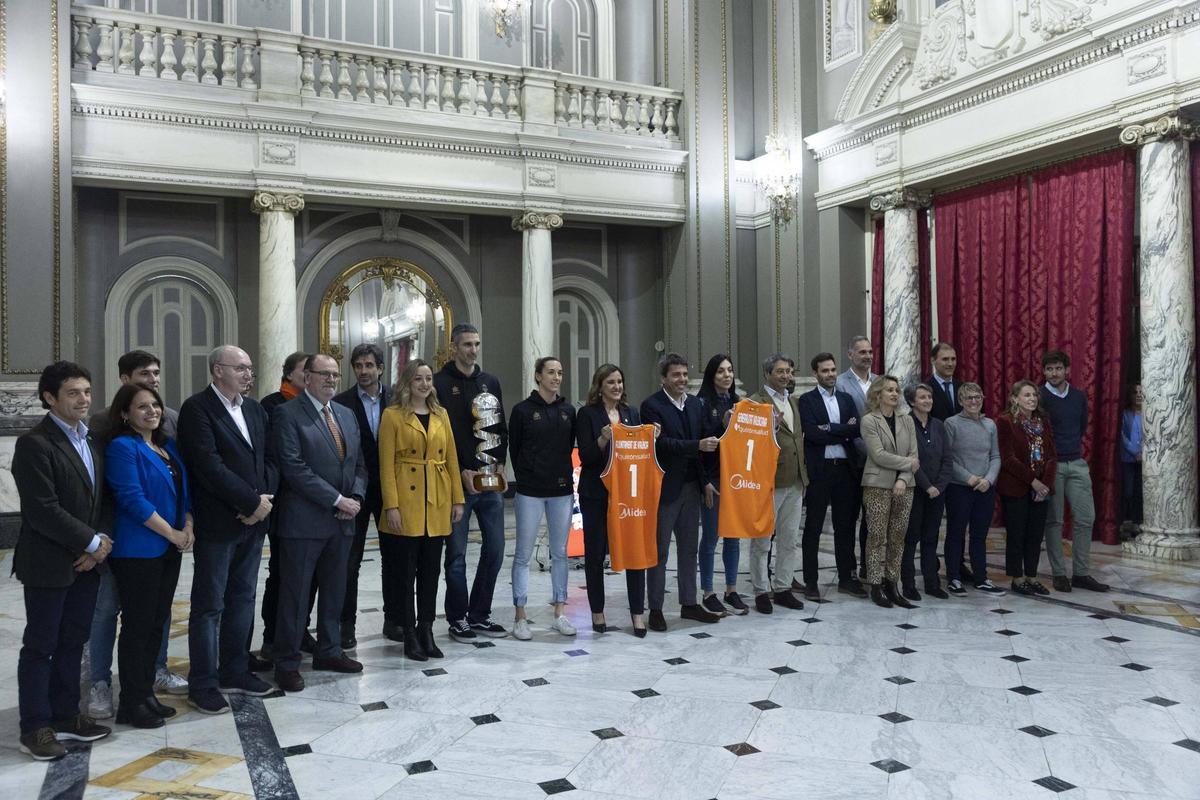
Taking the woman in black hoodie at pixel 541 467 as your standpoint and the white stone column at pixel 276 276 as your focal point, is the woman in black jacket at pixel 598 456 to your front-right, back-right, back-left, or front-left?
back-right

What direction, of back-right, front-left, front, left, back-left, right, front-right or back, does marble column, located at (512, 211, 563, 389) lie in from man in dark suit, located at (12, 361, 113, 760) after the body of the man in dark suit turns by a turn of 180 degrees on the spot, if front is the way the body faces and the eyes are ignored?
right

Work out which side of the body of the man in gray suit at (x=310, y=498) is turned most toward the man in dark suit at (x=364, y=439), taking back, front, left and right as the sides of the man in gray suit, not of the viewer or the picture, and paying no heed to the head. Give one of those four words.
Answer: left

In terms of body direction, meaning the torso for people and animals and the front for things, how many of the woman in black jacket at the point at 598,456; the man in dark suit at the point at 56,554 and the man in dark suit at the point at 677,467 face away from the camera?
0

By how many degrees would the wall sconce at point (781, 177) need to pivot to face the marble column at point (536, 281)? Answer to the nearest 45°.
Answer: approximately 45° to its right

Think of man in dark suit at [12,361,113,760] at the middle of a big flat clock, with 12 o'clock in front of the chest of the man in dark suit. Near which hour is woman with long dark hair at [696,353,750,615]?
The woman with long dark hair is roughly at 10 o'clock from the man in dark suit.

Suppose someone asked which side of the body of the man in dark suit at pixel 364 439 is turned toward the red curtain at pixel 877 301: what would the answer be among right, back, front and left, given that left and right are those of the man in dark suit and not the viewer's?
left

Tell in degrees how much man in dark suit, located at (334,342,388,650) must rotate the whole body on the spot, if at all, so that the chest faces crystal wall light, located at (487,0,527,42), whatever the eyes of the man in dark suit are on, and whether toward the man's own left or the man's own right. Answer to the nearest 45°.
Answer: approximately 135° to the man's own left

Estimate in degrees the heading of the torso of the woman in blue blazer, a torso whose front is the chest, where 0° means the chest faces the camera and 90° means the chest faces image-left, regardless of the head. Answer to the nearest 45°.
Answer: approximately 315°

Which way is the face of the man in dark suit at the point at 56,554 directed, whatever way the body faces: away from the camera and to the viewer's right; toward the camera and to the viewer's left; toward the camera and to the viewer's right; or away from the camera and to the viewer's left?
toward the camera and to the viewer's right

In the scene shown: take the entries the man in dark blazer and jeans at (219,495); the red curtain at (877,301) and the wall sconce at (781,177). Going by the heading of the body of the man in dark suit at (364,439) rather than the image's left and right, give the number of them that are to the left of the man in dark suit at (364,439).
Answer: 2
